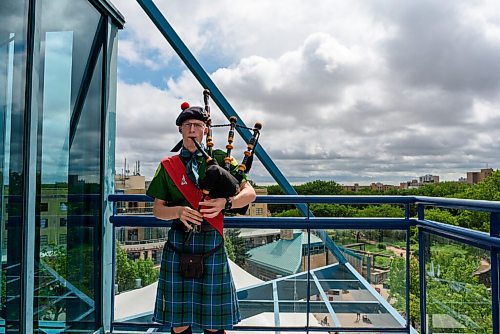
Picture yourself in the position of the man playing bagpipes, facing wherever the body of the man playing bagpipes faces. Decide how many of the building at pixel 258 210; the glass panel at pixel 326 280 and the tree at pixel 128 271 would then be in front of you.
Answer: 0

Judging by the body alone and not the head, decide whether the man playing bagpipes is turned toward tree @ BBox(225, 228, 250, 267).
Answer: no

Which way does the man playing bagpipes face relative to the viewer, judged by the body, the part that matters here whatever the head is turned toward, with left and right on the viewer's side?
facing the viewer

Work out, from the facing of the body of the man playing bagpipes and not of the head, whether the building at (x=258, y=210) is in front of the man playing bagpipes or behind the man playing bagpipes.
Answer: behind

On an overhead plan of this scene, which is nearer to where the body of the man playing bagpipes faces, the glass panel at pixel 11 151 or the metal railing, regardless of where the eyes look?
the glass panel

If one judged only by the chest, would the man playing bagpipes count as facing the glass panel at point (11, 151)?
no

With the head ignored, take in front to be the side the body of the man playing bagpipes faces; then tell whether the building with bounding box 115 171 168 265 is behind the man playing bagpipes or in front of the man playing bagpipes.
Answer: behind

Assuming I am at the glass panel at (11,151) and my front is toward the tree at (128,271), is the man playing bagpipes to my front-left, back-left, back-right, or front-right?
front-right

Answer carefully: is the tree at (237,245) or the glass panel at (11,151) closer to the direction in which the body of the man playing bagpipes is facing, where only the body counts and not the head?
the glass panel

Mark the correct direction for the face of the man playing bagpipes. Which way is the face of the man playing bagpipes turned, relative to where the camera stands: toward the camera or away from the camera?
toward the camera

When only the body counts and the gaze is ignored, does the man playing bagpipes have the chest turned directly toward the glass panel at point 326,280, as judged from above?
no
